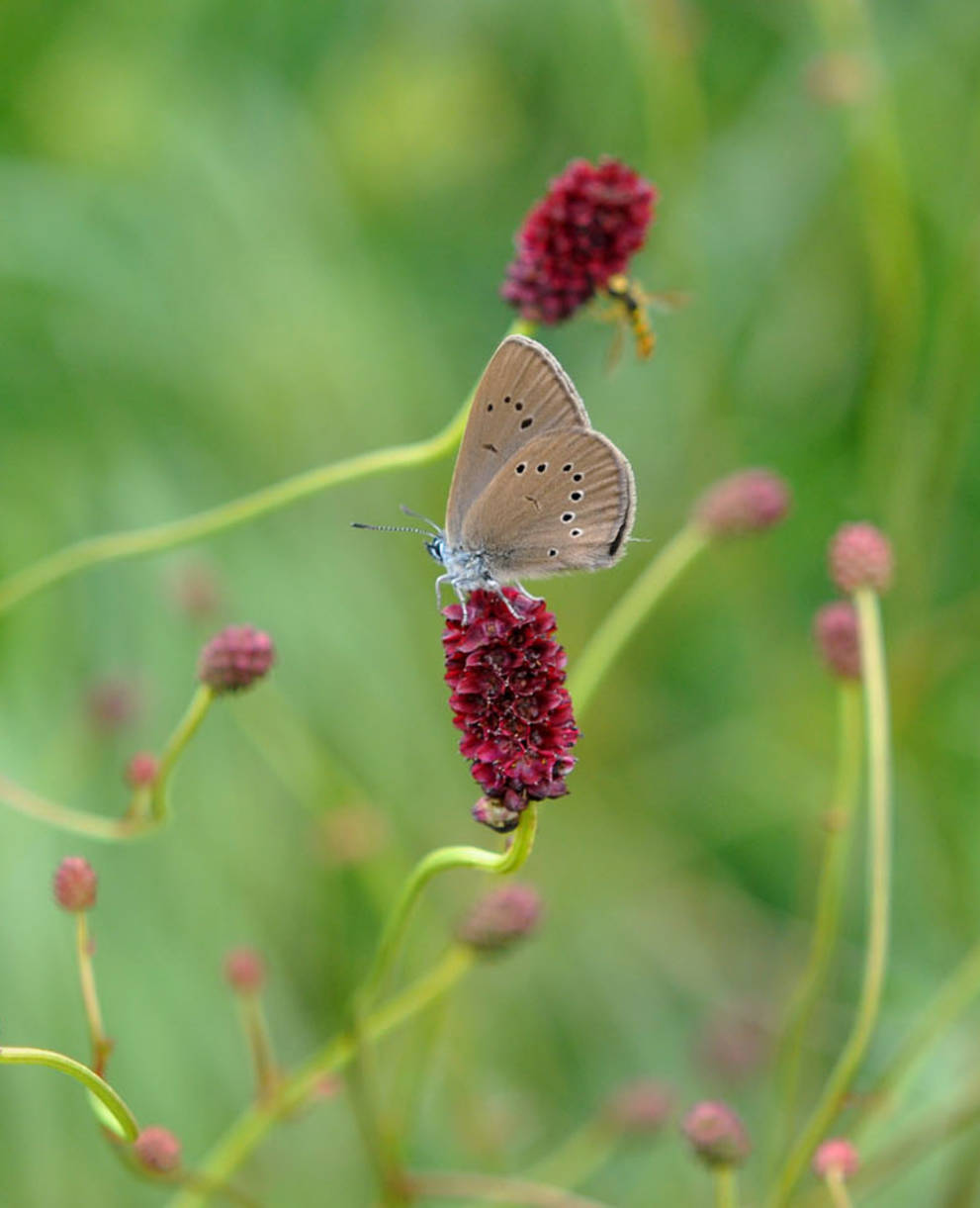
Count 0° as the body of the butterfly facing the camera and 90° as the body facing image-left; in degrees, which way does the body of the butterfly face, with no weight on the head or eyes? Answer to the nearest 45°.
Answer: approximately 90°

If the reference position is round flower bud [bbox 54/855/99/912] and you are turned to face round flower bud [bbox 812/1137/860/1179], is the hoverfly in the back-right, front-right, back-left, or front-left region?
front-left
